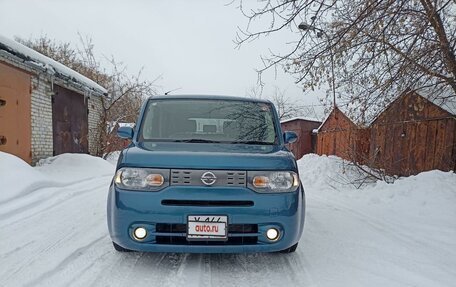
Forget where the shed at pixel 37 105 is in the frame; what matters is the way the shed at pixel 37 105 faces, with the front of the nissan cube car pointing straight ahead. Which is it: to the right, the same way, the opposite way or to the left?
to the left

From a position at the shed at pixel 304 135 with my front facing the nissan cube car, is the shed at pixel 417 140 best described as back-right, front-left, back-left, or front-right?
front-left

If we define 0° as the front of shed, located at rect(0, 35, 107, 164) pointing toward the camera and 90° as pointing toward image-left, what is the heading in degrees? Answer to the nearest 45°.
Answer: approximately 315°

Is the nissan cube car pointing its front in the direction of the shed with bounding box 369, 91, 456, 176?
no

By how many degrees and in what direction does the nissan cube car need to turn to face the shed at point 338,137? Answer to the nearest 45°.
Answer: approximately 135° to its left

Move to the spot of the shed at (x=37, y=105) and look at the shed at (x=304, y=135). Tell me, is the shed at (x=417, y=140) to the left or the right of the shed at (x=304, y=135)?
right

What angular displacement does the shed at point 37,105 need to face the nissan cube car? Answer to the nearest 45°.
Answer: approximately 45° to its right

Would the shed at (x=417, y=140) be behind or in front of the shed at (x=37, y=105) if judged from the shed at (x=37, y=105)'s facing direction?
in front

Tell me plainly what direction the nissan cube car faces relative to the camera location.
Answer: facing the viewer

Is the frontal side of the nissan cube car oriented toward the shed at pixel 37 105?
no
